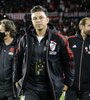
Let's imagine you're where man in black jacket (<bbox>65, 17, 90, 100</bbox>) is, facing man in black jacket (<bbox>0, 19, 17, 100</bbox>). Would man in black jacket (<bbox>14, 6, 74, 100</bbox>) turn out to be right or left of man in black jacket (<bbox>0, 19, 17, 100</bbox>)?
left

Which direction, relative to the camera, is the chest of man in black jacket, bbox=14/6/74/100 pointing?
toward the camera

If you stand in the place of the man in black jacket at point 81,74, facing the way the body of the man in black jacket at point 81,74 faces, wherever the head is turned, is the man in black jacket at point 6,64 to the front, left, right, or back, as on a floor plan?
right

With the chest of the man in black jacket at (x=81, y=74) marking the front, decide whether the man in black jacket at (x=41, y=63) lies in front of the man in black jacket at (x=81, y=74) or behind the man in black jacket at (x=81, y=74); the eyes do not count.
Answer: in front

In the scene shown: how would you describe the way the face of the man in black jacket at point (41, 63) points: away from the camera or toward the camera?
toward the camera

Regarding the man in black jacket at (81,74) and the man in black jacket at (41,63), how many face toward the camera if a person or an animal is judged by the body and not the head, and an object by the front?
2

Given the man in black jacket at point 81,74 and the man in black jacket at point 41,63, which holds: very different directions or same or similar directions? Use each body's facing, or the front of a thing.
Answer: same or similar directions

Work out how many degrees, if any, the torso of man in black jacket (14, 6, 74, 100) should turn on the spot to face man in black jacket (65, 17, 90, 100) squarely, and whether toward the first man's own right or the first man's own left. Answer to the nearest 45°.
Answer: approximately 135° to the first man's own left
